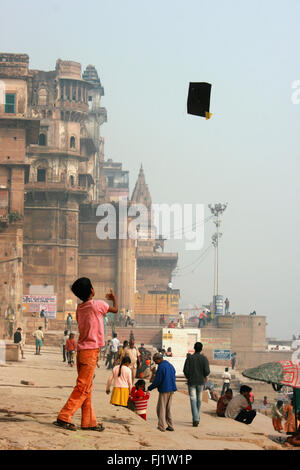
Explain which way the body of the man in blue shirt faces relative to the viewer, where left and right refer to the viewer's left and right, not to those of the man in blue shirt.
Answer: facing away from the viewer and to the left of the viewer

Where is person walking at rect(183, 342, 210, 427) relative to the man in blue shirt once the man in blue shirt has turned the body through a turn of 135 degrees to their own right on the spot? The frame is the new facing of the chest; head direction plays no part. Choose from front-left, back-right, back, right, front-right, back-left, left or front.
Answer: front-left

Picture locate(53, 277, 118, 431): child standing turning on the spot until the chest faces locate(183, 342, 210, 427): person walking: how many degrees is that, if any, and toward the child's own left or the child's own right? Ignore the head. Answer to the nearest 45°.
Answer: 0° — they already face them

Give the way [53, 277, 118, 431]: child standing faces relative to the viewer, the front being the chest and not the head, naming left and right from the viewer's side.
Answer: facing away from the viewer and to the right of the viewer

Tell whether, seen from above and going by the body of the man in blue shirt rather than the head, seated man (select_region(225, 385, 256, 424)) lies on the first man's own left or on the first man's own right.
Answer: on the first man's own right
